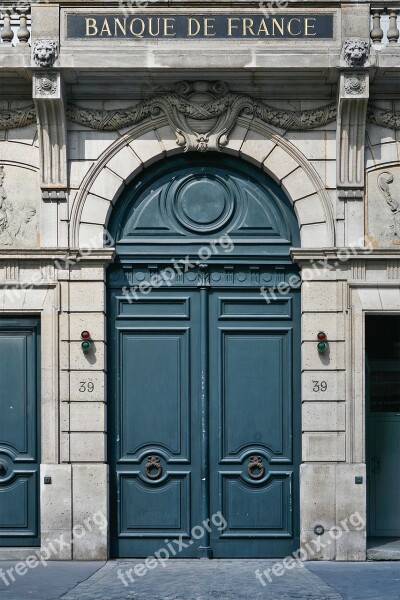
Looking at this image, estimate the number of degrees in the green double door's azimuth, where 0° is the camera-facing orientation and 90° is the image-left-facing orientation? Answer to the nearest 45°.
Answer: approximately 0°

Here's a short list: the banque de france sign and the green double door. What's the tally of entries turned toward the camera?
2

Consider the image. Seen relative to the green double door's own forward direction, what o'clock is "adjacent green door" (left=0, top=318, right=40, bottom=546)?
The adjacent green door is roughly at 3 o'clock from the green double door.
